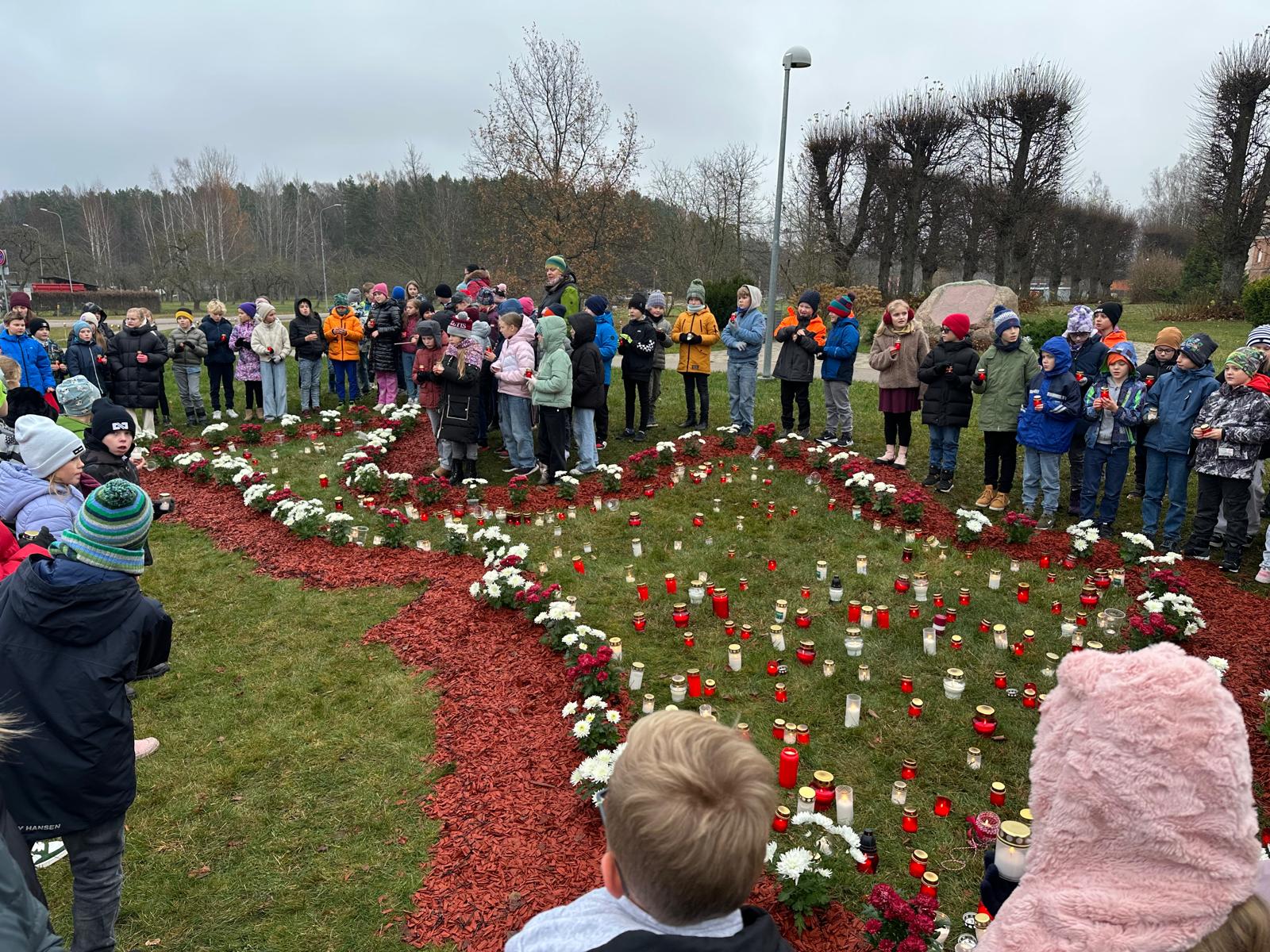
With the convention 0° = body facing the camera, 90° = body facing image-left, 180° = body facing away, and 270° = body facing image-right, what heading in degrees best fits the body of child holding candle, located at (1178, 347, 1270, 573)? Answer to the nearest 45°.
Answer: approximately 45°

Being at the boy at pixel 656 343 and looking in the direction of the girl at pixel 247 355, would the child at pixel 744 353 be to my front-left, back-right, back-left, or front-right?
back-left

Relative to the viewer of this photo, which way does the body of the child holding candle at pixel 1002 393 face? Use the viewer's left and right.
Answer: facing the viewer and to the left of the viewer

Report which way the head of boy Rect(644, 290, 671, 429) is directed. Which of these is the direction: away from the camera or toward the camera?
toward the camera

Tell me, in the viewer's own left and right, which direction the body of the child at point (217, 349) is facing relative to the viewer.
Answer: facing the viewer

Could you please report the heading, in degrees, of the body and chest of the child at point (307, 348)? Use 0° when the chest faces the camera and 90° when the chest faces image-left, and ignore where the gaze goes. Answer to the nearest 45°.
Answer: approximately 0°

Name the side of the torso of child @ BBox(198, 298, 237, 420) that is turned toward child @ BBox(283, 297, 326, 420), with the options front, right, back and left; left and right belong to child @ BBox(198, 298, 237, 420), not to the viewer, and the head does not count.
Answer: left

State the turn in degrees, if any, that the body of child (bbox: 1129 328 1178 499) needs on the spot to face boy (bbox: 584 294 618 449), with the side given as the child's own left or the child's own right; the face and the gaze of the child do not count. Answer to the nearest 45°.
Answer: approximately 45° to the child's own right

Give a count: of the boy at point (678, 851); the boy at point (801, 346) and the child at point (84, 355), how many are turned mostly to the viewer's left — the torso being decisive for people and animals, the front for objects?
0

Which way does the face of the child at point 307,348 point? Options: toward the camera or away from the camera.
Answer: toward the camera

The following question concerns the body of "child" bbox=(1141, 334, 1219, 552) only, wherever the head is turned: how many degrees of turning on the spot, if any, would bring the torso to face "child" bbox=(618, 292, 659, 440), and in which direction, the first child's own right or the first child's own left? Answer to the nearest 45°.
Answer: approximately 45° to the first child's own right

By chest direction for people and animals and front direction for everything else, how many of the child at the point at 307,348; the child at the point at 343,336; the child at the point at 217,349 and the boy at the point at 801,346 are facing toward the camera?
4

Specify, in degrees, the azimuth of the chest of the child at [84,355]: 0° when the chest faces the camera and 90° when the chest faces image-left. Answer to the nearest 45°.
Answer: approximately 315°

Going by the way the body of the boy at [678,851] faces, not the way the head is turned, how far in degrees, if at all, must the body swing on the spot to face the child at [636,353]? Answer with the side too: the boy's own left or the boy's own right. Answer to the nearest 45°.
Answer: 0° — they already face them

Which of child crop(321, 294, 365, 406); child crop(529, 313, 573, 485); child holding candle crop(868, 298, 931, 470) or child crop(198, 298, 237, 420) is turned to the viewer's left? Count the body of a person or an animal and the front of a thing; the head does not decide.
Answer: child crop(529, 313, 573, 485)

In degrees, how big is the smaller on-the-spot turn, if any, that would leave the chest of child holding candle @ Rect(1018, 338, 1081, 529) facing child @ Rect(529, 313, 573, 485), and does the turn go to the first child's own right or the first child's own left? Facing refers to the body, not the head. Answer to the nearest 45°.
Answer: approximately 45° to the first child's own right

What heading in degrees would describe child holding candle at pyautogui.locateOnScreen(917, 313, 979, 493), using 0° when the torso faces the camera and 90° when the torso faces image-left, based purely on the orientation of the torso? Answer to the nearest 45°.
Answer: approximately 45°

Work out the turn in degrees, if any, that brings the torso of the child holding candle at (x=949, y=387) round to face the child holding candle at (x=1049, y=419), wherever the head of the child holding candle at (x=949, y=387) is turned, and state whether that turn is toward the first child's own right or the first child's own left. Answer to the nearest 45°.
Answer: approximately 90° to the first child's own left
